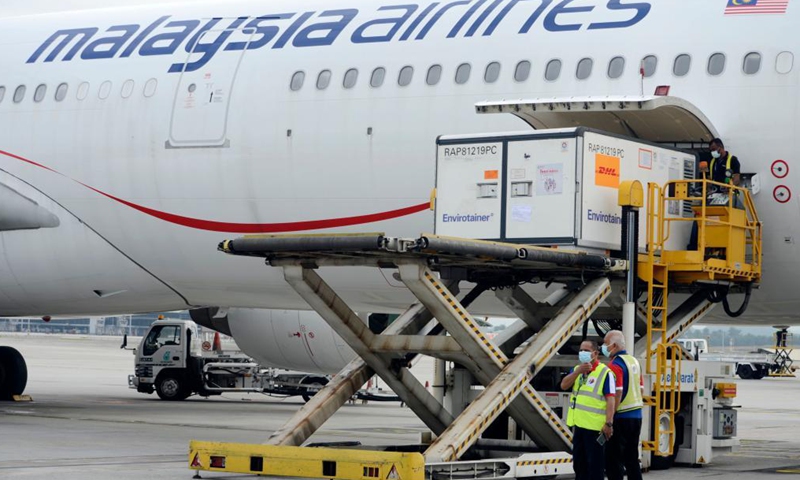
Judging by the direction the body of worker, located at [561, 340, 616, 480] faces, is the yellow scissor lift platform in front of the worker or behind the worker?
behind

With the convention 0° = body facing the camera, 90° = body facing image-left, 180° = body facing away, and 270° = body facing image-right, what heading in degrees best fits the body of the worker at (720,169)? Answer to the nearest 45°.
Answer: approximately 45°

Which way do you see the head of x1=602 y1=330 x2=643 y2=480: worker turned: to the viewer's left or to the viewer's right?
to the viewer's left

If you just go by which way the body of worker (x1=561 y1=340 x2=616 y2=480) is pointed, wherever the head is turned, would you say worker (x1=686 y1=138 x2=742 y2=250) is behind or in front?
behind
